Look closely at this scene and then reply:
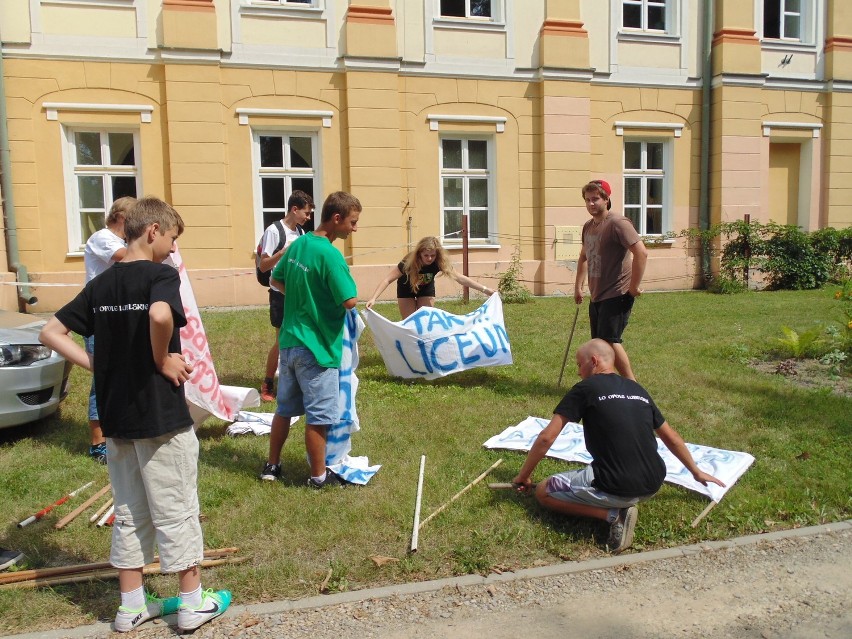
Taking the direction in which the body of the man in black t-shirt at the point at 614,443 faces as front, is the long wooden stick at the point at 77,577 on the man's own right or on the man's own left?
on the man's own left

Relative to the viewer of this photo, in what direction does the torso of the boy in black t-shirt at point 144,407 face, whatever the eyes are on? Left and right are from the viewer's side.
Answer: facing away from the viewer and to the right of the viewer

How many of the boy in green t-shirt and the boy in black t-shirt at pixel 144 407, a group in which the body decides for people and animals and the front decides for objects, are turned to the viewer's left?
0

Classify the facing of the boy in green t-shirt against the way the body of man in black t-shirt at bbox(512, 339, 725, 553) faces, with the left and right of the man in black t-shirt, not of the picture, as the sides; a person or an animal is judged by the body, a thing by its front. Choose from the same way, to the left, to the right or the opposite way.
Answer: to the right

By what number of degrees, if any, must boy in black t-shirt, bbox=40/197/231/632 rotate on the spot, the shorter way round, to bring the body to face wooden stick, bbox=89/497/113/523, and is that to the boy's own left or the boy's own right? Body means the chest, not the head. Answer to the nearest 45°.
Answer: approximately 45° to the boy's own left

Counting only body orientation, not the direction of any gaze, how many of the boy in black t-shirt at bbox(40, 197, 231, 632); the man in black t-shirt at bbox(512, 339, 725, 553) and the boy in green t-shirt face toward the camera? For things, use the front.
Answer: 0

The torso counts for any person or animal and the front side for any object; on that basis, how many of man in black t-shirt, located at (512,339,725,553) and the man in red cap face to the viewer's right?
0

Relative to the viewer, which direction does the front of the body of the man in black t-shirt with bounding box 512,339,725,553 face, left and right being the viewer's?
facing away from the viewer and to the left of the viewer

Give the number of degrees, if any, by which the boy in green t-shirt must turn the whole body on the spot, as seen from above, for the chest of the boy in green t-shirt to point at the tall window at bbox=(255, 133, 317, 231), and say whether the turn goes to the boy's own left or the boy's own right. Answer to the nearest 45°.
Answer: approximately 45° to the boy's own left

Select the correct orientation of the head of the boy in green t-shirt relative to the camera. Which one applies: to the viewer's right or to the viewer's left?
to the viewer's right

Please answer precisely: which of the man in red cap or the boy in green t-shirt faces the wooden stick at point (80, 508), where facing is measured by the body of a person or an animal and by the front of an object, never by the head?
the man in red cap

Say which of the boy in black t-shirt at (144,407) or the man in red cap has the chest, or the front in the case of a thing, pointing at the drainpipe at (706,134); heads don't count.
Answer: the boy in black t-shirt

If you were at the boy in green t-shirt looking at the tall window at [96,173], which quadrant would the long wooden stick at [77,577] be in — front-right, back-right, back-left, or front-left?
back-left

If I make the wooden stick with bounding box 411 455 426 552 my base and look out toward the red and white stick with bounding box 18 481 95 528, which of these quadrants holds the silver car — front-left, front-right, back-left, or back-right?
front-right

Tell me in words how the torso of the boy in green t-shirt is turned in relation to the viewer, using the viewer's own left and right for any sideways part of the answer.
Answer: facing away from the viewer and to the right of the viewer
